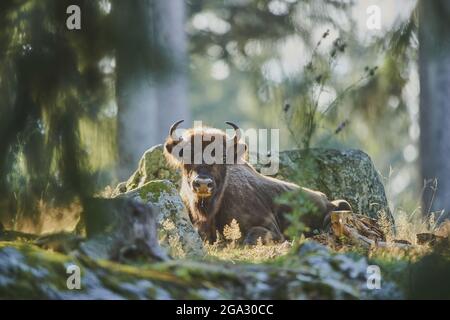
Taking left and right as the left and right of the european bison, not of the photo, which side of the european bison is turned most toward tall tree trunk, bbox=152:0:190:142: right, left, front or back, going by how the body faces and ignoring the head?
right

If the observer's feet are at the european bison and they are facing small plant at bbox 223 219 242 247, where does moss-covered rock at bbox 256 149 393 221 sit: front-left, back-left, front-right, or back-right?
back-left

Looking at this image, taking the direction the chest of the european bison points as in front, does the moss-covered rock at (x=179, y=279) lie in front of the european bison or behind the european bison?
in front

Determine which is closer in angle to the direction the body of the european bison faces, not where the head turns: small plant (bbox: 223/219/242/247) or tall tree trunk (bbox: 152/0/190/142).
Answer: the small plant

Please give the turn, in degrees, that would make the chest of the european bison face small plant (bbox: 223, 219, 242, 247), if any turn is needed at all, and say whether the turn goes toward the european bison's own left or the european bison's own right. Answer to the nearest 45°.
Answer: approximately 45° to the european bison's own left

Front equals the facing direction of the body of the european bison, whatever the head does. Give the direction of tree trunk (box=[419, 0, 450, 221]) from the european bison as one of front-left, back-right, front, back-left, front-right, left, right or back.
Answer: back

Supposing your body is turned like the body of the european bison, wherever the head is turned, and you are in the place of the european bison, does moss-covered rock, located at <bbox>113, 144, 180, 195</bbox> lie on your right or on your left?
on your right

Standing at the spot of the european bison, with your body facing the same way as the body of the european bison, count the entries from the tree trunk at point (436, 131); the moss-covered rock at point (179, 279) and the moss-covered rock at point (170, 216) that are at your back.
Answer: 1

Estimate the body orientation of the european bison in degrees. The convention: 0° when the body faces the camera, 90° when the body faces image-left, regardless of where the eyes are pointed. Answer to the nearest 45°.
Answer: approximately 45°

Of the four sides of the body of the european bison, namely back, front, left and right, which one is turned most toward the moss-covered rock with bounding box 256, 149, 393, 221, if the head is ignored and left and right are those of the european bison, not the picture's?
back
